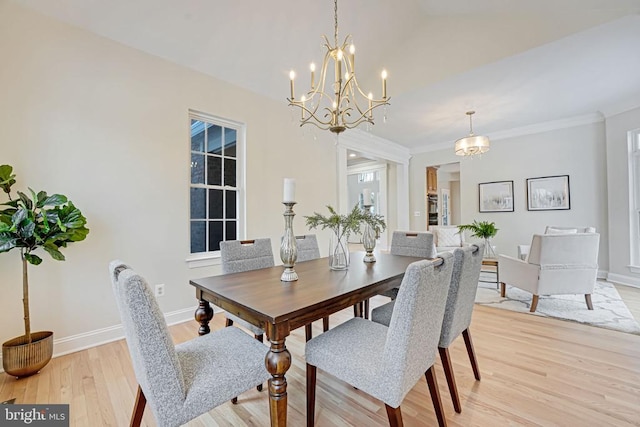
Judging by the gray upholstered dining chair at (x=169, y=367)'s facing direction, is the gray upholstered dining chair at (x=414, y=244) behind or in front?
in front

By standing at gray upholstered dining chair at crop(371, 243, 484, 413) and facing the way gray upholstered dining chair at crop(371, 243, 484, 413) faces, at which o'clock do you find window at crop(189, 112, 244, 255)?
The window is roughly at 11 o'clock from the gray upholstered dining chair.

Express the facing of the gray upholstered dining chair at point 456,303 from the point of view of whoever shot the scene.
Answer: facing away from the viewer and to the left of the viewer

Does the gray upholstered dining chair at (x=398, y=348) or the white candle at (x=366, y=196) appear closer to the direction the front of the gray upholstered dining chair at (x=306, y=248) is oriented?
the gray upholstered dining chair

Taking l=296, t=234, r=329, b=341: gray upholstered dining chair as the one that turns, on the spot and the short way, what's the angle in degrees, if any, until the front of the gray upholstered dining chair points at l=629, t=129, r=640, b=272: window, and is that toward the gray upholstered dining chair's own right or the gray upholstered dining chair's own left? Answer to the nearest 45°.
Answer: approximately 45° to the gray upholstered dining chair's own left

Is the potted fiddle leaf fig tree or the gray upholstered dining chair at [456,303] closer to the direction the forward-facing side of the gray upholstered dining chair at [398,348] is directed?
the potted fiddle leaf fig tree

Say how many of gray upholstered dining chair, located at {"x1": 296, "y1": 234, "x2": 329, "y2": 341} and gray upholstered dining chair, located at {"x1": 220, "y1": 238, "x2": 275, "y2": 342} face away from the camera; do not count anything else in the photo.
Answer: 0

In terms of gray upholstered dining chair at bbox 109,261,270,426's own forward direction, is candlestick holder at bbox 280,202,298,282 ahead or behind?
ahead

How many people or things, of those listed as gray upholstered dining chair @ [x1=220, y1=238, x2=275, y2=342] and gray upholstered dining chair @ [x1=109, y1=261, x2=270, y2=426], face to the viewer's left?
0

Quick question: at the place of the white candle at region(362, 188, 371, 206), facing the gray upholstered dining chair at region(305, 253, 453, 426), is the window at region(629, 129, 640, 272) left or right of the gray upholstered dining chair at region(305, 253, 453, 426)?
left

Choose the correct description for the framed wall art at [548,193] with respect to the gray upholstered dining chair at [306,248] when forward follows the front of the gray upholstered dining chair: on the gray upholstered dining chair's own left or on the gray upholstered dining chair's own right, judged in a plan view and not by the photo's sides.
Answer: on the gray upholstered dining chair's own left
